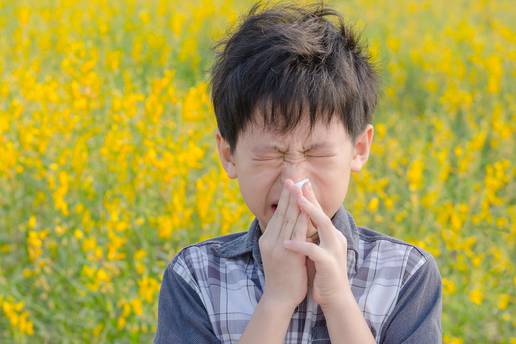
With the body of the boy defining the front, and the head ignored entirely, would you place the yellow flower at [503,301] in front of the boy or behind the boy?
behind

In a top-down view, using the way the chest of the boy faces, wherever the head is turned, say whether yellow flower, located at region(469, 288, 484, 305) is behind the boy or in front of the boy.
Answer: behind

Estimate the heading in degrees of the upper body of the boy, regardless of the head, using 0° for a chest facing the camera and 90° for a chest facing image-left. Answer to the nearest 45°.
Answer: approximately 0°

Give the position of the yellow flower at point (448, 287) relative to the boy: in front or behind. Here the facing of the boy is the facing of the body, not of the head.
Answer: behind

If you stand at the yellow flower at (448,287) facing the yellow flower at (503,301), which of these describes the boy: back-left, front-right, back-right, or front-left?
back-right
